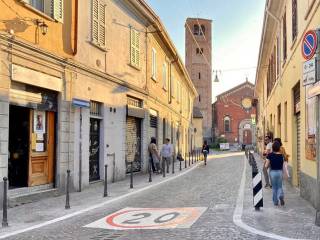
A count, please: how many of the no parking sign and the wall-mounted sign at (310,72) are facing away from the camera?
0

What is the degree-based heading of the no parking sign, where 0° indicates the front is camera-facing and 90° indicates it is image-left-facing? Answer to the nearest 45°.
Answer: approximately 45°

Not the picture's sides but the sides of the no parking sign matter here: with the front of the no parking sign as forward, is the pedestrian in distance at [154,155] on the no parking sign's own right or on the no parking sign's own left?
on the no parking sign's own right

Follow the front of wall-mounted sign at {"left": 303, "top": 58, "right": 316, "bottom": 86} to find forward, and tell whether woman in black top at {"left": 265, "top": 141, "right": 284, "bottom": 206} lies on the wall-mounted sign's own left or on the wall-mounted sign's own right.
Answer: on the wall-mounted sign's own right

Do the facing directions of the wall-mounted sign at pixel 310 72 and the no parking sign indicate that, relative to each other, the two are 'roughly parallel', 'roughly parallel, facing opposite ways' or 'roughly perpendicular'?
roughly parallel

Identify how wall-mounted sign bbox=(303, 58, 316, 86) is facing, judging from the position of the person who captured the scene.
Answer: facing the viewer and to the left of the viewer

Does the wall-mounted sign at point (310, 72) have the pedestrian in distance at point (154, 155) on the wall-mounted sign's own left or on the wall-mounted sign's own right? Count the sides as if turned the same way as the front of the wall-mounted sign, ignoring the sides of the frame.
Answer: on the wall-mounted sign's own right
